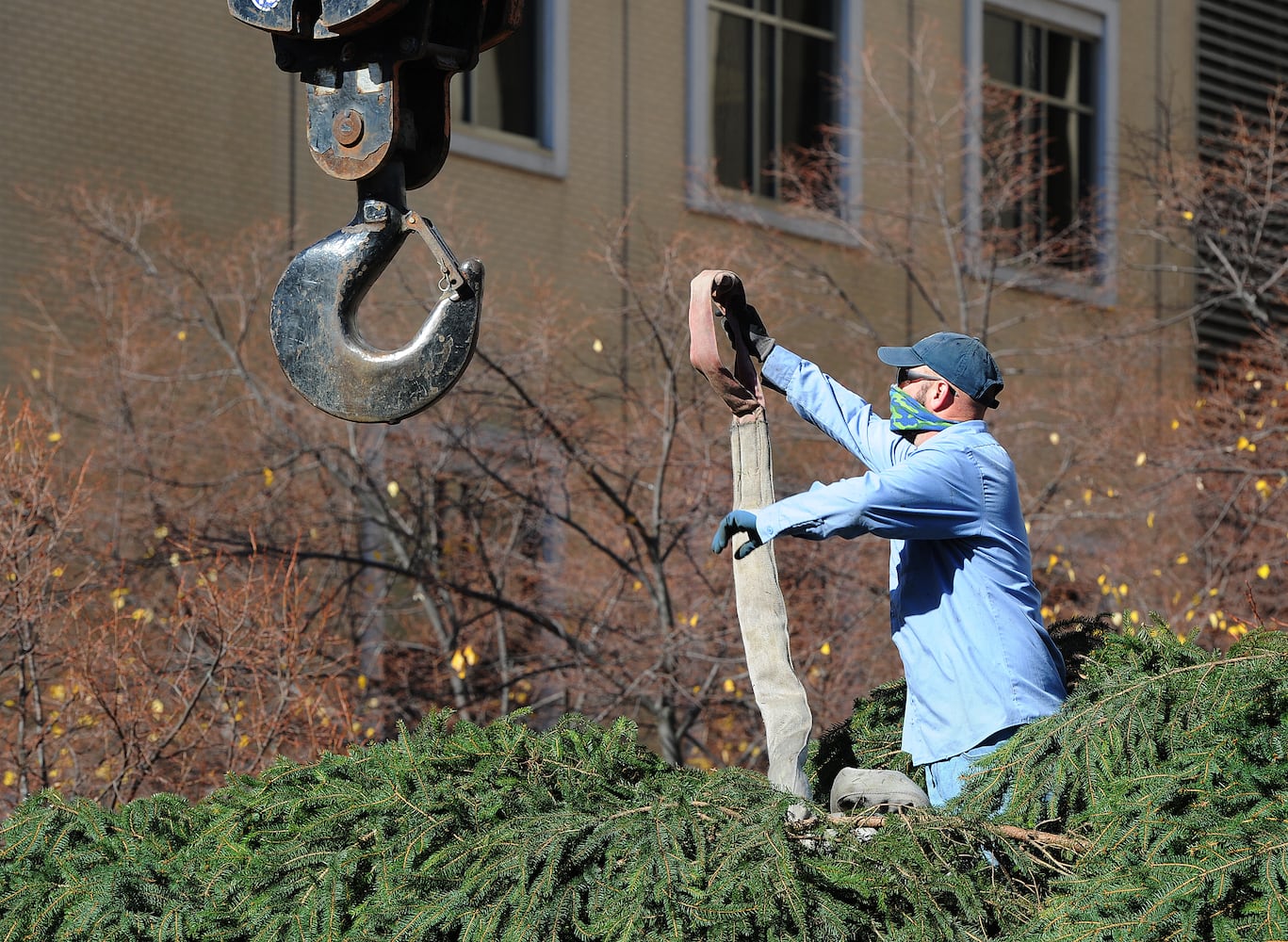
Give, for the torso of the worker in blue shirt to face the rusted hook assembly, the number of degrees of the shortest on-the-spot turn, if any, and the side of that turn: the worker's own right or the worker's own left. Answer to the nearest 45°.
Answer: approximately 45° to the worker's own left

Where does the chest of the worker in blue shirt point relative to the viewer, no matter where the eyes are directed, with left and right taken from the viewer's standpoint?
facing to the left of the viewer
